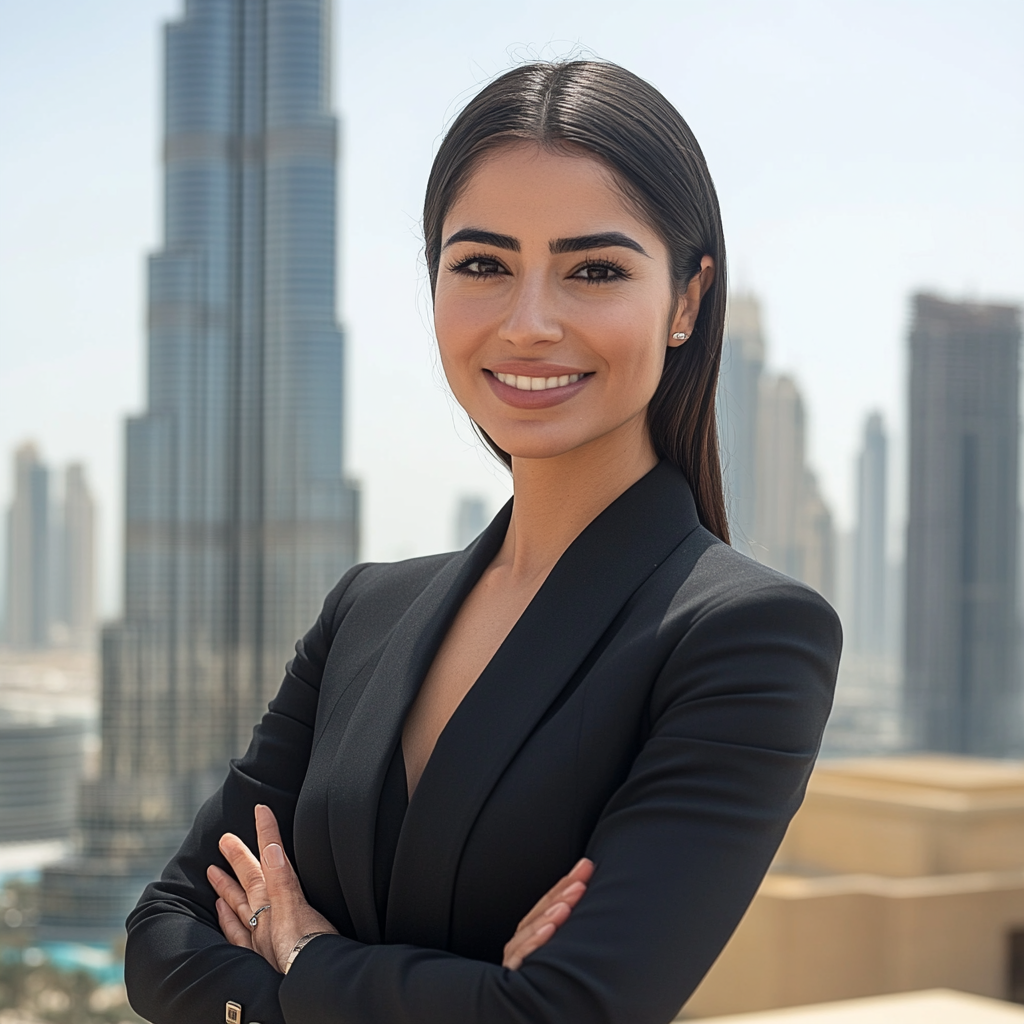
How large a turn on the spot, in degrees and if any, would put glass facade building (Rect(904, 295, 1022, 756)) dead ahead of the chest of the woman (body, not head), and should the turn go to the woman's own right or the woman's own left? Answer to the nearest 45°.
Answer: approximately 135° to the woman's own right

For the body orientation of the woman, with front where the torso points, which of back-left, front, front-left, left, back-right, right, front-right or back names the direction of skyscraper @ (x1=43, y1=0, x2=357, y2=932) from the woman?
back-right

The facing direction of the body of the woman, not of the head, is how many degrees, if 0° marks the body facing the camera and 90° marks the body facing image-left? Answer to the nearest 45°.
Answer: approximately 45°

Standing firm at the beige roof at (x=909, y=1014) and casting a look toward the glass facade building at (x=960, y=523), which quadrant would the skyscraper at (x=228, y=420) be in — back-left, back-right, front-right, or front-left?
front-left

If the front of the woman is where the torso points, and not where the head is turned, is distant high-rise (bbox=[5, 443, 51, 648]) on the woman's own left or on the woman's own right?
on the woman's own right
